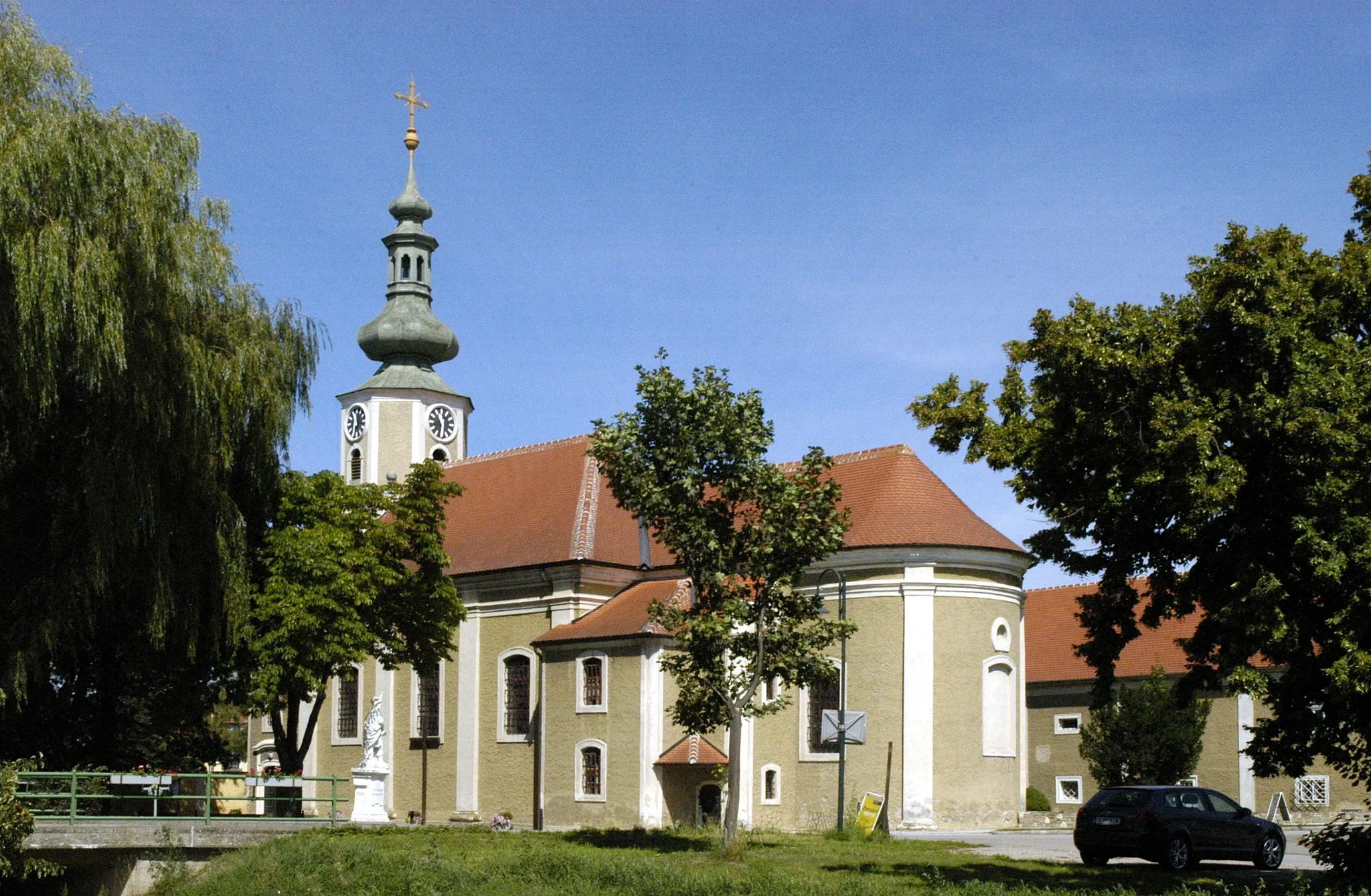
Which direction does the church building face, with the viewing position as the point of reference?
facing away from the viewer and to the left of the viewer

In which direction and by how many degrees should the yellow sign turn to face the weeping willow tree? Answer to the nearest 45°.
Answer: approximately 45° to its right

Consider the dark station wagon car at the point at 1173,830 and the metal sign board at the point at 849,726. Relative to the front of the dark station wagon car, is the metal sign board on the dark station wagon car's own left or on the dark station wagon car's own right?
on the dark station wagon car's own left

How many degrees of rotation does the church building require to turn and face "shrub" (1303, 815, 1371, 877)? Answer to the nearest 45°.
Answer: approximately 135° to its left

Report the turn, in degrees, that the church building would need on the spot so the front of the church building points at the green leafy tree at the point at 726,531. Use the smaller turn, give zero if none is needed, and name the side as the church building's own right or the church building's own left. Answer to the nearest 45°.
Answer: approximately 135° to the church building's own left

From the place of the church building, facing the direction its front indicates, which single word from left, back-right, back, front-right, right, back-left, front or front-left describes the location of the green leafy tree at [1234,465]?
back-left

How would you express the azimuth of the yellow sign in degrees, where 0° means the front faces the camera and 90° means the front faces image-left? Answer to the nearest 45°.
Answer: approximately 0°

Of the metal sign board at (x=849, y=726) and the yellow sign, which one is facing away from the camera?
the metal sign board

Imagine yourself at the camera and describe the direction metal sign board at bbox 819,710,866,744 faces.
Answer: facing away from the viewer

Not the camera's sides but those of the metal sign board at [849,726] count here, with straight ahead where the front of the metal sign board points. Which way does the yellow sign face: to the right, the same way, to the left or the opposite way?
the opposite way
